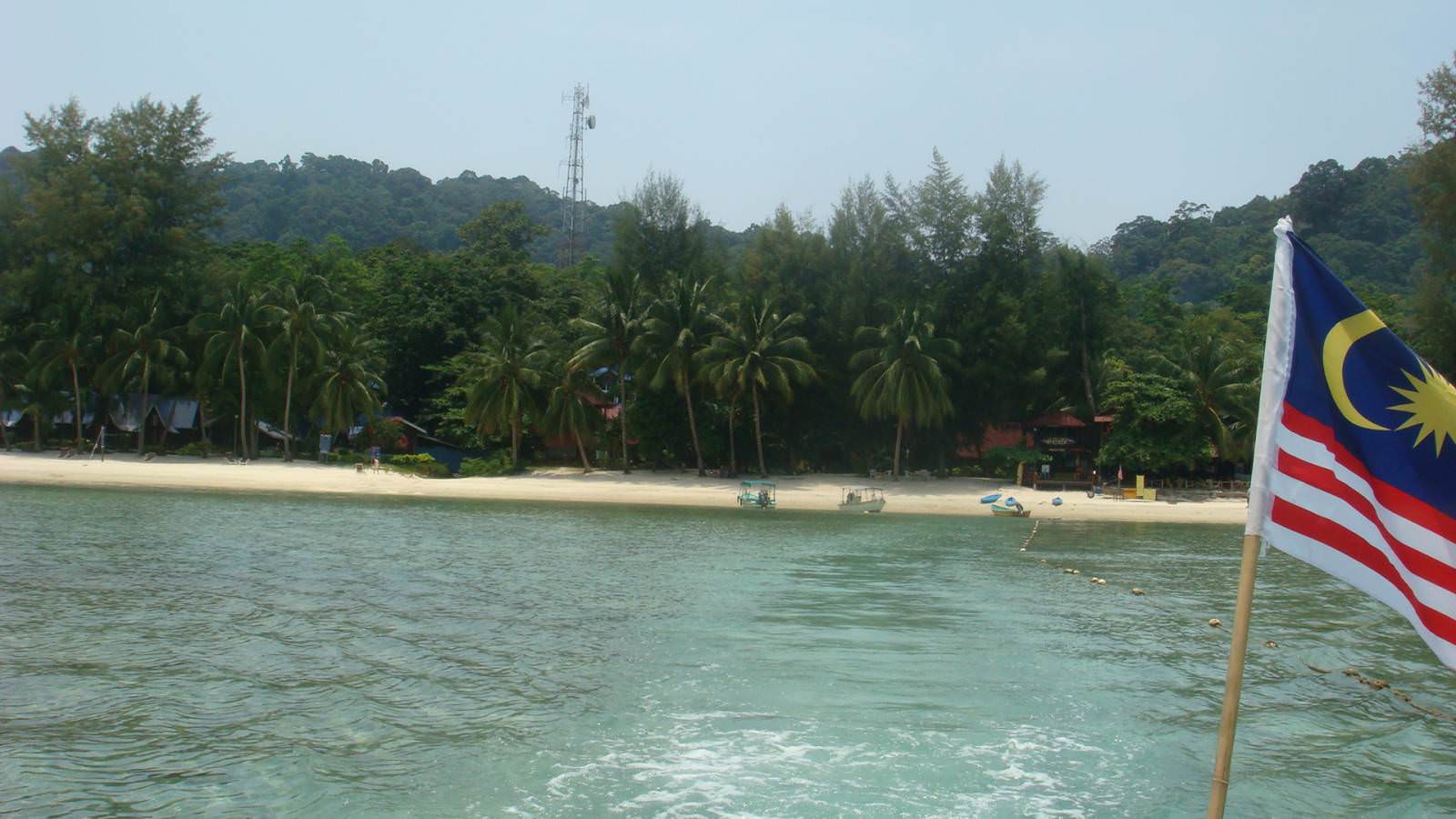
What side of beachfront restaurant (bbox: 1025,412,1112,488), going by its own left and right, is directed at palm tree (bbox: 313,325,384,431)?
right

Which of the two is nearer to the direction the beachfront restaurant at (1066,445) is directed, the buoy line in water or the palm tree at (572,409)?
the buoy line in water

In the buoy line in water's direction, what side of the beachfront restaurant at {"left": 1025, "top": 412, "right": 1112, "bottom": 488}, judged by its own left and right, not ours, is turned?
front

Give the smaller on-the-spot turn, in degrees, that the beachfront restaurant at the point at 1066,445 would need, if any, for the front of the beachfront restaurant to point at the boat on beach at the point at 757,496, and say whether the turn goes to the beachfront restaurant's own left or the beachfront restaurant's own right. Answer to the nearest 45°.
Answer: approximately 45° to the beachfront restaurant's own right

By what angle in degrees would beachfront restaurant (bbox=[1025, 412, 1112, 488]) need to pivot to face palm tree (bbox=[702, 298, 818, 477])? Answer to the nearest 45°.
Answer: approximately 45° to its right

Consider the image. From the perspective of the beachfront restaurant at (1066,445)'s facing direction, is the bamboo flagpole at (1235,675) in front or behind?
in front

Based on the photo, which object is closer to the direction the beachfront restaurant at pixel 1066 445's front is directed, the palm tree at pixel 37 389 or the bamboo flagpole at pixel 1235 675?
the bamboo flagpole

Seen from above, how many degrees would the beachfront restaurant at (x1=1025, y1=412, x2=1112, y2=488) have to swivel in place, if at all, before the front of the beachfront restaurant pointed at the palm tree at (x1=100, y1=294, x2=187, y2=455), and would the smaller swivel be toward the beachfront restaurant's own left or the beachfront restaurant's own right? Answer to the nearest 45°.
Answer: approximately 90° to the beachfront restaurant's own right

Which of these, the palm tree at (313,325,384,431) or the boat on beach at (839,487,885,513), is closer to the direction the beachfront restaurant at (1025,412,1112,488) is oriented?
the boat on beach

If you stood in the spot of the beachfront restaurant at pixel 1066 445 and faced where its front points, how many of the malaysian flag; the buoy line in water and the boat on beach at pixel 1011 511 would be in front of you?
3

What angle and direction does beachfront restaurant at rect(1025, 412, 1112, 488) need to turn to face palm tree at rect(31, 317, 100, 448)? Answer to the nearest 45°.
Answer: approximately 90° to its right

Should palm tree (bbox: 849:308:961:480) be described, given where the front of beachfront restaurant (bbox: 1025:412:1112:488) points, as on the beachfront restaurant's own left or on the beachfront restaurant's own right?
on the beachfront restaurant's own right

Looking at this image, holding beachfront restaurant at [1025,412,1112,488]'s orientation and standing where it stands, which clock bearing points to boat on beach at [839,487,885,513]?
The boat on beach is roughly at 1 o'clock from the beachfront restaurant.

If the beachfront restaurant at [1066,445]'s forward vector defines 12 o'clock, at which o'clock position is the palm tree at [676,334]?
The palm tree is roughly at 2 o'clock from the beachfront restaurant.

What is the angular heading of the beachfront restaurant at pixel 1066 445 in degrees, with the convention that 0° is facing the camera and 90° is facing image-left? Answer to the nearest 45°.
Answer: approximately 0°
